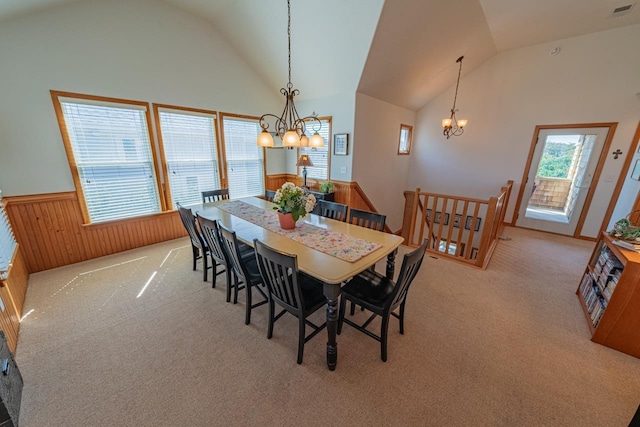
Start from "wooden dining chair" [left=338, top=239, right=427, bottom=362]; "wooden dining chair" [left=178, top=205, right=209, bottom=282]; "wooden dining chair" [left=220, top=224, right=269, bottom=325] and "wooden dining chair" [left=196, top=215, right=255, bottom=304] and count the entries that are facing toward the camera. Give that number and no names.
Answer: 0

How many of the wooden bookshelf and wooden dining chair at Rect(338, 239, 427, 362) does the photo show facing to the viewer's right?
0

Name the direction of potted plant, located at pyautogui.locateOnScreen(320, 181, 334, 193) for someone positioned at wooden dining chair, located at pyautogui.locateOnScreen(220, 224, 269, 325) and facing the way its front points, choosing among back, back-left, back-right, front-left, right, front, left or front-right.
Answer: front

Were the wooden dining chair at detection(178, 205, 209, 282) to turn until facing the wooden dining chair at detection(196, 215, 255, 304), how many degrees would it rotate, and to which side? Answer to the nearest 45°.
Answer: approximately 135° to its right

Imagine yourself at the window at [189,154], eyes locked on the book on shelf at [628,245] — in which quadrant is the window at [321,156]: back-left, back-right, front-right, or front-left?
front-left

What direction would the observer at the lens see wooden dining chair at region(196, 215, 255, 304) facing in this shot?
facing away from the viewer and to the right of the viewer

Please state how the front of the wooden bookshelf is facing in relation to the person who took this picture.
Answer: facing the viewer and to the left of the viewer

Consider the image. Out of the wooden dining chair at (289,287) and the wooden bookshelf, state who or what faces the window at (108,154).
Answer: the wooden bookshelf

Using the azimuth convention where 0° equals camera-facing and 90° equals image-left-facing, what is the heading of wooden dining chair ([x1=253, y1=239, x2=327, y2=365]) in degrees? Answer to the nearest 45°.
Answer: approximately 225°

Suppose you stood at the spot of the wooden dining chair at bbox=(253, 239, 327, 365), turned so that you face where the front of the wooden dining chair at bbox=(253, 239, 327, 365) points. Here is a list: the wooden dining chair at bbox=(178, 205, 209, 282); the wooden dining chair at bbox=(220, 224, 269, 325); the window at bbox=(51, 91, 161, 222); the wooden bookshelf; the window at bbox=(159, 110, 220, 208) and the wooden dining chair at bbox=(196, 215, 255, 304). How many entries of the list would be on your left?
5

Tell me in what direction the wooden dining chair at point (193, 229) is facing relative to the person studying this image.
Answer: facing away from the viewer and to the right of the viewer

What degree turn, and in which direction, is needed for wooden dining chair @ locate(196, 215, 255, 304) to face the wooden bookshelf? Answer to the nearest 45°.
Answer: approximately 90° to its right

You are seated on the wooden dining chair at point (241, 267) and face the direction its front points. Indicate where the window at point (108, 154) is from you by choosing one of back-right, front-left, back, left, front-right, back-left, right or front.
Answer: left

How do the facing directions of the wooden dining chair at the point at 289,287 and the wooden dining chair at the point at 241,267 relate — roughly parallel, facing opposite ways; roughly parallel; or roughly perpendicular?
roughly parallel

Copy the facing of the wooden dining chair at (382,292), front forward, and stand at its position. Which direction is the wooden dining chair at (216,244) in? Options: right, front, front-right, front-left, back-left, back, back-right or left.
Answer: front-left
